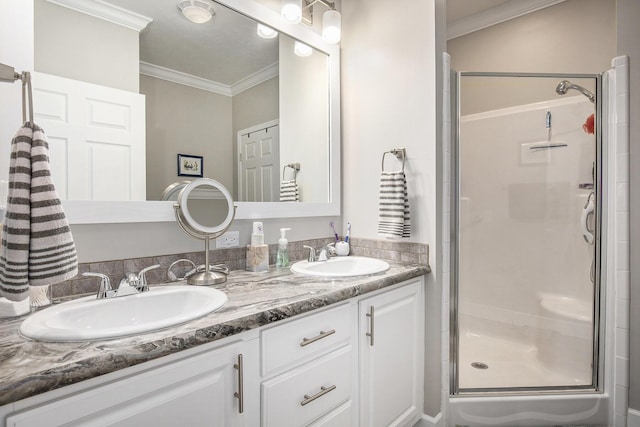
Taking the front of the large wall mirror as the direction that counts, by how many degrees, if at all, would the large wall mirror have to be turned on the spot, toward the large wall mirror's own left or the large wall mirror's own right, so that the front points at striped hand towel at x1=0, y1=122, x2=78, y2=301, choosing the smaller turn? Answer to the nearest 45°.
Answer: approximately 90° to the large wall mirror's own right

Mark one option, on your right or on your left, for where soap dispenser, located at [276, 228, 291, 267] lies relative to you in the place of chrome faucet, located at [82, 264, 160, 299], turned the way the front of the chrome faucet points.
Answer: on your left

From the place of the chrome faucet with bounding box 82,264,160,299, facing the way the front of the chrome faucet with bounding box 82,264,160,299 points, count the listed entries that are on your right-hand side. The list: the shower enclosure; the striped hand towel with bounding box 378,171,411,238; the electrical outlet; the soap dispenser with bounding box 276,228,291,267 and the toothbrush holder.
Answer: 0

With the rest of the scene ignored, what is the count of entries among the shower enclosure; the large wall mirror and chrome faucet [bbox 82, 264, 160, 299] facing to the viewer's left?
0

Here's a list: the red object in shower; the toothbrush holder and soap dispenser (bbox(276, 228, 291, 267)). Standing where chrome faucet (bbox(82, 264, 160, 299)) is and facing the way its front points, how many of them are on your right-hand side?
0

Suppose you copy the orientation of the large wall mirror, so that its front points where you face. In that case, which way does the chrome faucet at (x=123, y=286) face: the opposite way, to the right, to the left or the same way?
the same way

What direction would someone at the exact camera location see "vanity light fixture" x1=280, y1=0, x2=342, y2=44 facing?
facing the viewer and to the right of the viewer

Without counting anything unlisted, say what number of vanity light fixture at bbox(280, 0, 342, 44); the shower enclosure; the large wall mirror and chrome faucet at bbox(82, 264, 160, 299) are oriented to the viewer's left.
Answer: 0

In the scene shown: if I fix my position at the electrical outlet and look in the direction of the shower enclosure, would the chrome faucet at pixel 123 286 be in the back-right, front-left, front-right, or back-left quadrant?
back-right

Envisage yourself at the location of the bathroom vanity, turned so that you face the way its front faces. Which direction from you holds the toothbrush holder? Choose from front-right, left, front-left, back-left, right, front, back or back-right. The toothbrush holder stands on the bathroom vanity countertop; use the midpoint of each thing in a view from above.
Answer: left

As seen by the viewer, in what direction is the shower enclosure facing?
toward the camera

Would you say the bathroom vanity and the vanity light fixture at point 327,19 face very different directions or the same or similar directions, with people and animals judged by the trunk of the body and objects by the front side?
same or similar directions

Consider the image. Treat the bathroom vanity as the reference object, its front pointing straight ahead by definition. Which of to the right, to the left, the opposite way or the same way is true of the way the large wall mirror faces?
the same way
